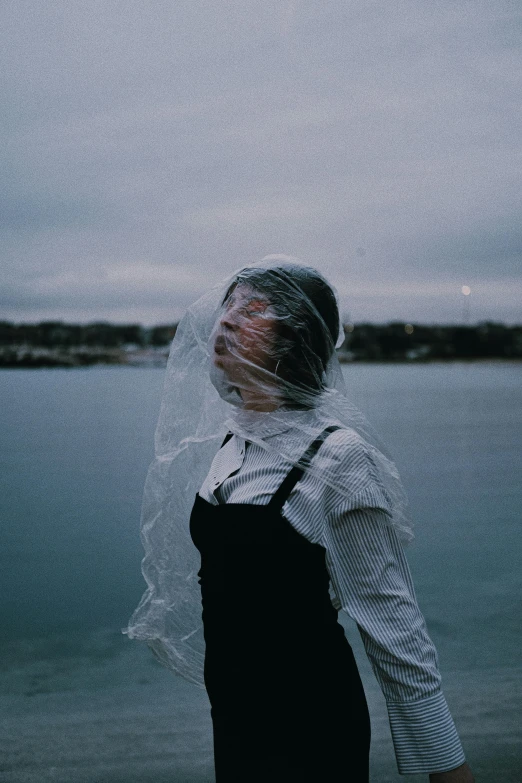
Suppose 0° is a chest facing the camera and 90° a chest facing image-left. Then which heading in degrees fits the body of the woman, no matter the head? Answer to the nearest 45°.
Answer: approximately 45°
